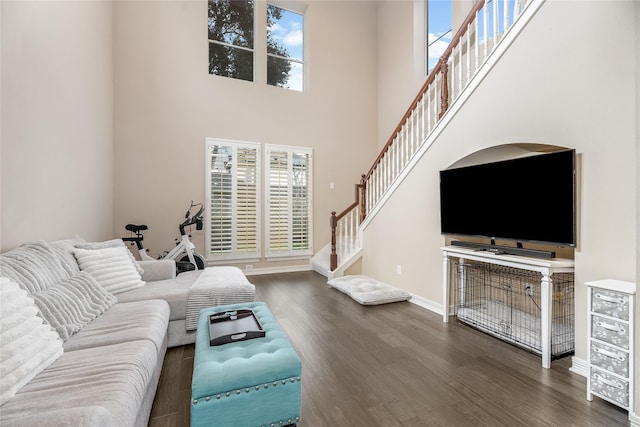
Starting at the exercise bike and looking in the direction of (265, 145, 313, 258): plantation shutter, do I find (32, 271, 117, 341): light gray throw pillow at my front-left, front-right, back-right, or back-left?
back-right

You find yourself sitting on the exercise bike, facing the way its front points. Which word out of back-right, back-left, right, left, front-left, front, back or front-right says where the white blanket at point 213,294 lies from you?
right

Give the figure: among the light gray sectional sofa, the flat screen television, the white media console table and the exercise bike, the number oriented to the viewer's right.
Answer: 2

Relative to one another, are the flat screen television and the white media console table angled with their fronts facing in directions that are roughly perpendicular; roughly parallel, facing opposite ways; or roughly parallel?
roughly parallel

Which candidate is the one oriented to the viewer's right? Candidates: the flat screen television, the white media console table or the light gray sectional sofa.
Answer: the light gray sectional sofa

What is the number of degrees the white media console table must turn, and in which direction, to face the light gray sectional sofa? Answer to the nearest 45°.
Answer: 0° — it already faces it

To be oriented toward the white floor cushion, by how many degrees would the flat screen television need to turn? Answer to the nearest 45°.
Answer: approximately 45° to its right

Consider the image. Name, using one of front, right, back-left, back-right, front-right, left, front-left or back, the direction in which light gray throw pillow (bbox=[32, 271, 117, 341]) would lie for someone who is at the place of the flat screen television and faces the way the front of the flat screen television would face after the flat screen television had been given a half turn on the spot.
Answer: back

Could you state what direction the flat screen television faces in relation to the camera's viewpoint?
facing the viewer and to the left of the viewer

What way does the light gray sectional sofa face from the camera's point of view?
to the viewer's right

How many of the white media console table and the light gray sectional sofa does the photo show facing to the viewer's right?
1

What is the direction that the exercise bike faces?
to the viewer's right

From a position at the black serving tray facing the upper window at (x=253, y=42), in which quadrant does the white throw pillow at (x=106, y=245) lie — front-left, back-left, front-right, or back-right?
front-left

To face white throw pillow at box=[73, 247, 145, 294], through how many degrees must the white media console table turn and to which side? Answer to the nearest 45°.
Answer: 0° — it already faces it

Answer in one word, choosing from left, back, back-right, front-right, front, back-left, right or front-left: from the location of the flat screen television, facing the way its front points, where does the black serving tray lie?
front

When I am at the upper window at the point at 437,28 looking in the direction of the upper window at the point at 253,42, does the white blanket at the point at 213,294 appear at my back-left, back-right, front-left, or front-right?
front-left

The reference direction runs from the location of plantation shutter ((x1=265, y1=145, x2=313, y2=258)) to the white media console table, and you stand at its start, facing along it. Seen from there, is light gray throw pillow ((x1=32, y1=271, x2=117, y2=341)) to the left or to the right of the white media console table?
right

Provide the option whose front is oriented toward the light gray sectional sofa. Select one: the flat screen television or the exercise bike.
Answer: the flat screen television
